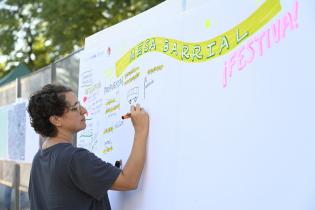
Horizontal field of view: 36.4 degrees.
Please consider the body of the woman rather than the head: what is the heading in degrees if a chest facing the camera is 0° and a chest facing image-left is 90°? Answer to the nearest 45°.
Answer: approximately 225°

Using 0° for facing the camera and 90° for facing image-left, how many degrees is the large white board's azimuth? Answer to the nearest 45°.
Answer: approximately 45°

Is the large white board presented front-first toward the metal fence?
no

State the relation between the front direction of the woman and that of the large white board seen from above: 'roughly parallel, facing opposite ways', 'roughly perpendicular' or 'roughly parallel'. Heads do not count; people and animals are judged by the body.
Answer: roughly parallel, facing opposite ways

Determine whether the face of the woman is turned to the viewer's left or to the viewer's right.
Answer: to the viewer's right

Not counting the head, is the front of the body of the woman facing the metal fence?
no
